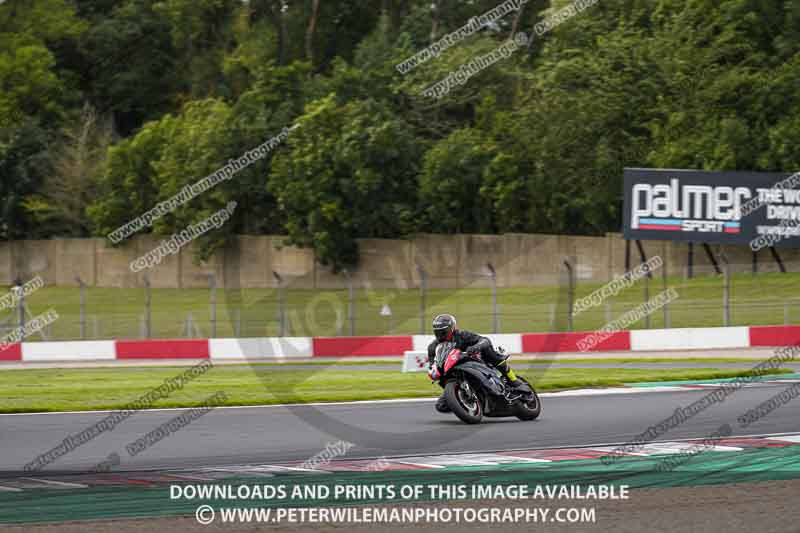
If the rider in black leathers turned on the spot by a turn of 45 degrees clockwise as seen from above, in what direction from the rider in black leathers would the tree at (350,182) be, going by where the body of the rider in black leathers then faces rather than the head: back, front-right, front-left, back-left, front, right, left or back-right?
right

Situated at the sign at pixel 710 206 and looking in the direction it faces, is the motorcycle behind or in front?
in front

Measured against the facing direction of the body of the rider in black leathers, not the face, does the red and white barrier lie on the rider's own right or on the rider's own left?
on the rider's own right

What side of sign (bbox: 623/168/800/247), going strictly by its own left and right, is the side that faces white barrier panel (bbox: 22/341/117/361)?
right

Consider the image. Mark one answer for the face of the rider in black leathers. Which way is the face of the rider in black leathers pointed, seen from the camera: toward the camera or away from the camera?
toward the camera

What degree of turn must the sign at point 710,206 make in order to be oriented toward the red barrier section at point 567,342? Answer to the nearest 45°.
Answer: approximately 45° to its right

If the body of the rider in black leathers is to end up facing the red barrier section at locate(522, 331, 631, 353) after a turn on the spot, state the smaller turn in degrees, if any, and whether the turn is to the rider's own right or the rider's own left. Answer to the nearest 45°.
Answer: approximately 135° to the rider's own right

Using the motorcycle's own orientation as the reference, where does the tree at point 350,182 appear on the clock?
The tree is roughly at 4 o'clock from the motorcycle.

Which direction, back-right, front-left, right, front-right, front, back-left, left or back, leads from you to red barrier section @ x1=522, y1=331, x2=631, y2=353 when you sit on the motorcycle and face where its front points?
back-right

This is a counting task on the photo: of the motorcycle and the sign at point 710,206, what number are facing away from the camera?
0

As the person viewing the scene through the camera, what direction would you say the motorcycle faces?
facing the viewer and to the left of the viewer

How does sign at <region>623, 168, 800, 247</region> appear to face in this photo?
toward the camera

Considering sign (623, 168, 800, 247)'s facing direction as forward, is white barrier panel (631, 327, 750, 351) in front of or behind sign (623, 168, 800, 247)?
in front

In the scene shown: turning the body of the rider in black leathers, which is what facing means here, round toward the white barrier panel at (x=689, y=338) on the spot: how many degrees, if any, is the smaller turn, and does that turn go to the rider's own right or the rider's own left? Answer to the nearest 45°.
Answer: approximately 135° to the rider's own right
